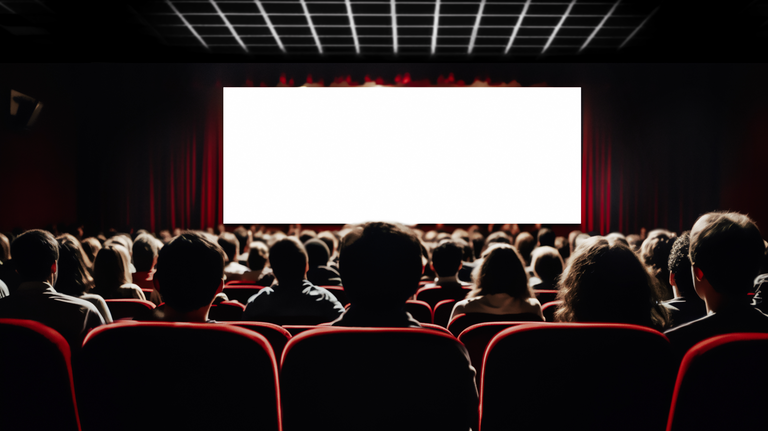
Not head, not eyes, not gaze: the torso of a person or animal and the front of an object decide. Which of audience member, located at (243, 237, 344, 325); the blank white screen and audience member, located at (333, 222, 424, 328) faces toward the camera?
the blank white screen

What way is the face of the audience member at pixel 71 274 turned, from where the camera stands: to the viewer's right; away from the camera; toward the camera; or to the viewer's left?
away from the camera

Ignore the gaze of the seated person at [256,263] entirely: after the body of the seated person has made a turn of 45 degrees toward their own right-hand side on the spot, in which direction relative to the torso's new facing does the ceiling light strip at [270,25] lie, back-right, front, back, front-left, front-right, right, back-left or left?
front-left

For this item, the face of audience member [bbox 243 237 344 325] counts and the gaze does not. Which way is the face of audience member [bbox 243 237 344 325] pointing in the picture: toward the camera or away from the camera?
away from the camera

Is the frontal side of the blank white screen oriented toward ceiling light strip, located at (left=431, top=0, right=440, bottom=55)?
yes

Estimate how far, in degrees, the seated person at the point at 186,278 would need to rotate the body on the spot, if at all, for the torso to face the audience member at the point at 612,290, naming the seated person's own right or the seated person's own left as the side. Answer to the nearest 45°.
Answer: approximately 90° to the seated person's own right

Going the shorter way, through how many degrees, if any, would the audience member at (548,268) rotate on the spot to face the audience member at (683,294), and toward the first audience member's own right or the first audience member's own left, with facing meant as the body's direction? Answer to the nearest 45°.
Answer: approximately 135° to the first audience member's own right

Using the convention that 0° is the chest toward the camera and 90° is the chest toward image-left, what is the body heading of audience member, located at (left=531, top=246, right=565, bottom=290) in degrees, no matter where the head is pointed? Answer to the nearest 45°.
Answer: approximately 180°

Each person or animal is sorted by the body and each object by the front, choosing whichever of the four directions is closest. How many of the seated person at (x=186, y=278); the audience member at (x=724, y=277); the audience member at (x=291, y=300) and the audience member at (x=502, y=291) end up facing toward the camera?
0

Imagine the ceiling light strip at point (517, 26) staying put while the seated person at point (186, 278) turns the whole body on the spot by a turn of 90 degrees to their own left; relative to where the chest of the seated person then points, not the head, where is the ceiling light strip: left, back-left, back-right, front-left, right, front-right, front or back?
back-right

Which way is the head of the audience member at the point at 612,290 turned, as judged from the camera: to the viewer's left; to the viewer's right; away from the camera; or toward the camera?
away from the camera

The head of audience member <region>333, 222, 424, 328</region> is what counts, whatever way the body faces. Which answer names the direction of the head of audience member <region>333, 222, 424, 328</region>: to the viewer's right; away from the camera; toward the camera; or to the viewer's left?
away from the camera

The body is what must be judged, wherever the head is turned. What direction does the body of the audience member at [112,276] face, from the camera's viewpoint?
away from the camera

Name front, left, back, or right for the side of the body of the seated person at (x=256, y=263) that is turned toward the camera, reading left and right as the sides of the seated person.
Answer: back

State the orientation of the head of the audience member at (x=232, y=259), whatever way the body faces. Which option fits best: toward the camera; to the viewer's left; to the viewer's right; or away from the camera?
away from the camera

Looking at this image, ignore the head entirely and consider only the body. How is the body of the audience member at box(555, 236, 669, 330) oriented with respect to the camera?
away from the camera

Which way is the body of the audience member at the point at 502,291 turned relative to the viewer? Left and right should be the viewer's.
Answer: facing away from the viewer
